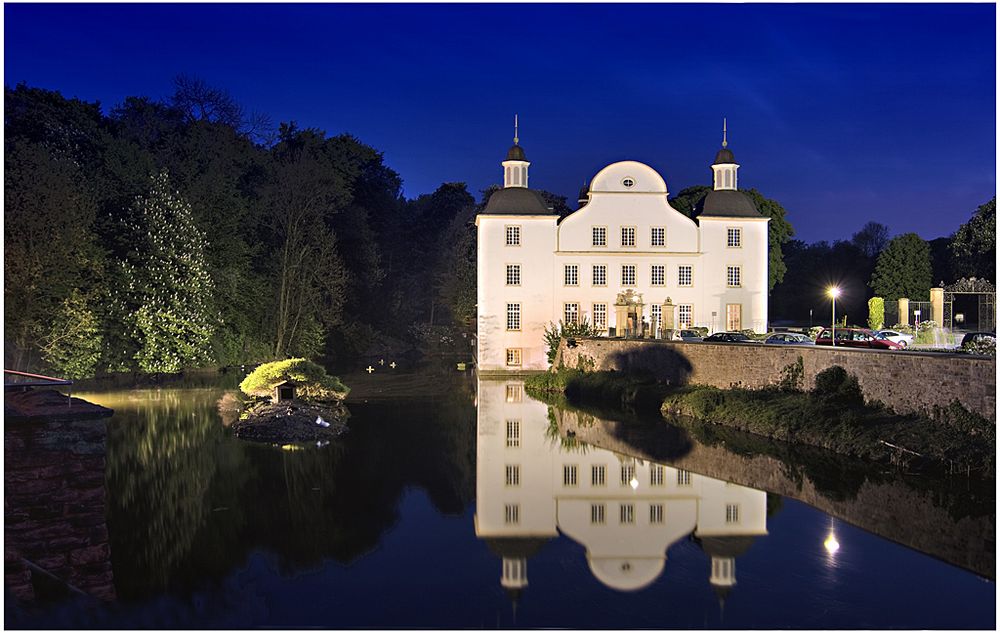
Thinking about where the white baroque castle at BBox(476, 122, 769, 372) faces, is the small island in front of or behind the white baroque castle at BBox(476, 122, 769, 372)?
in front

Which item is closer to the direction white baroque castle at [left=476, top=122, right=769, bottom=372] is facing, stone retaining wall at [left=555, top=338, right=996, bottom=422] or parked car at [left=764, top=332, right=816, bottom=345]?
the stone retaining wall

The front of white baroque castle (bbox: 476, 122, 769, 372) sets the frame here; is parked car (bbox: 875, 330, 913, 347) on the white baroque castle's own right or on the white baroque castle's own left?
on the white baroque castle's own left

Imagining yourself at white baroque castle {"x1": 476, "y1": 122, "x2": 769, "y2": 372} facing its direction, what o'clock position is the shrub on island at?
The shrub on island is roughly at 1 o'clock from the white baroque castle.

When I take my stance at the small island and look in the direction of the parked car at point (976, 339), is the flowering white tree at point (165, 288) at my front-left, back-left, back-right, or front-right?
back-left

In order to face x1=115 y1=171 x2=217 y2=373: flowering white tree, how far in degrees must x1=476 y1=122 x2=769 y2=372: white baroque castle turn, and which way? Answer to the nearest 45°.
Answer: approximately 45° to its right

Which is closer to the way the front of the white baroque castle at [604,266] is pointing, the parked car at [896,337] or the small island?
the small island

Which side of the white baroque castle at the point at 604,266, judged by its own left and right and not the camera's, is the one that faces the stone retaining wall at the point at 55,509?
front

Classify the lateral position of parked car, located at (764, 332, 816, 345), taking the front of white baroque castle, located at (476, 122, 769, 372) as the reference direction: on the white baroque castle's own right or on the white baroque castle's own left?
on the white baroque castle's own left

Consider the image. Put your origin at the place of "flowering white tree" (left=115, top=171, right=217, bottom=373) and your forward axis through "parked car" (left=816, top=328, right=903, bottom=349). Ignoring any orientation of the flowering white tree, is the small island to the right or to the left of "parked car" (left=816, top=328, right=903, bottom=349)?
right

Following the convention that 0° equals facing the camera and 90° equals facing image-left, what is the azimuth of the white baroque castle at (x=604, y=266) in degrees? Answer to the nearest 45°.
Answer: approximately 0°
